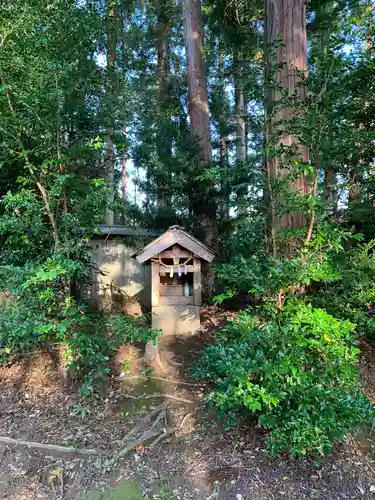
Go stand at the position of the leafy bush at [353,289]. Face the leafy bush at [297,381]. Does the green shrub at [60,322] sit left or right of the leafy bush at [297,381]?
right

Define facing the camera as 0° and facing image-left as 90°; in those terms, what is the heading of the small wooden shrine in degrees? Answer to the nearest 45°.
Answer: approximately 0°

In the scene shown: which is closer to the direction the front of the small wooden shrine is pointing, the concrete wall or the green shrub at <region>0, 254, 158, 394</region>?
the green shrub

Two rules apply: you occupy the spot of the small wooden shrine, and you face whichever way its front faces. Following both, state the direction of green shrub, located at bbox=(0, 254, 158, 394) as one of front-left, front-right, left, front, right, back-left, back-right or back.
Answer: front-right

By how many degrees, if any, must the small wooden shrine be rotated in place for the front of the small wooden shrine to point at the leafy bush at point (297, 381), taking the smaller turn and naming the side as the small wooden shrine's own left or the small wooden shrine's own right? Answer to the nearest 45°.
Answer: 0° — it already faces it

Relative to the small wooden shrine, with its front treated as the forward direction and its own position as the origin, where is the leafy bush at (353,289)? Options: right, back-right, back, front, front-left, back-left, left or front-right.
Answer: front-left
